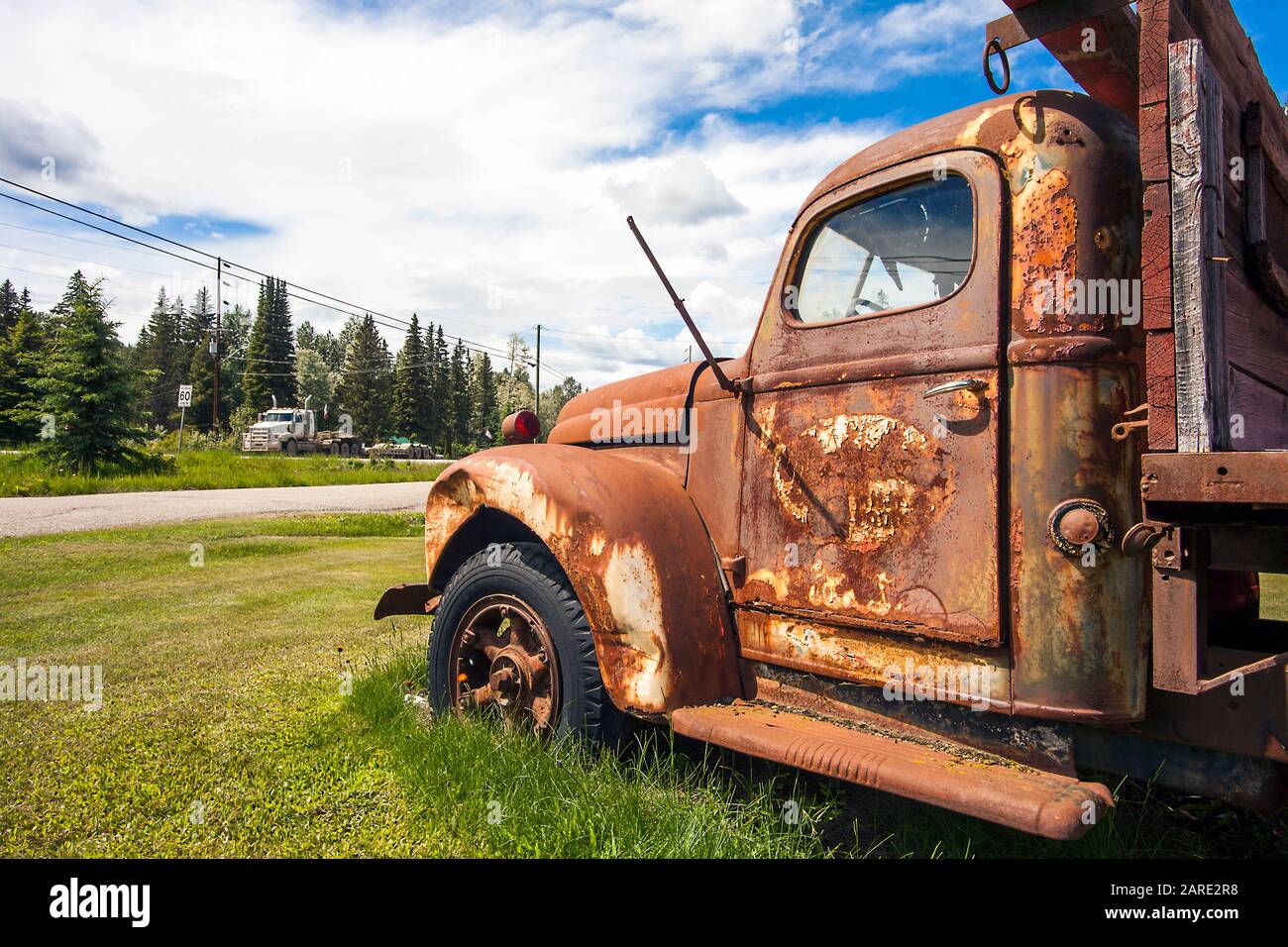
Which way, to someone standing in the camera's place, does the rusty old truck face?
facing away from the viewer and to the left of the viewer

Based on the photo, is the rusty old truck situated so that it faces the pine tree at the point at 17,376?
yes

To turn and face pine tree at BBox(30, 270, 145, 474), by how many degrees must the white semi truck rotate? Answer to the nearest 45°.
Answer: approximately 45° to its left

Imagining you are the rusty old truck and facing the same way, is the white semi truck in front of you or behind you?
in front

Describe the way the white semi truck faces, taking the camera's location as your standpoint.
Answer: facing the viewer and to the left of the viewer

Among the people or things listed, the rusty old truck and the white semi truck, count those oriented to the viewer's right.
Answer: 0

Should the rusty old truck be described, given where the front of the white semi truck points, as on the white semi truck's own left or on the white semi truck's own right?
on the white semi truck's own left
